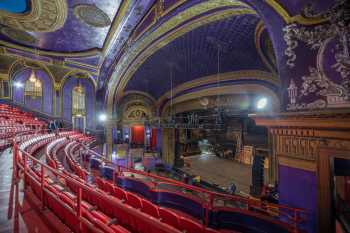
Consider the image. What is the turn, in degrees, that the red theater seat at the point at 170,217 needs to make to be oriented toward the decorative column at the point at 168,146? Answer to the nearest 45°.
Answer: approximately 45° to its left

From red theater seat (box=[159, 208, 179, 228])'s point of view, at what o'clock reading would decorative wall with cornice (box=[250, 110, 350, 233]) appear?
The decorative wall with cornice is roughly at 2 o'clock from the red theater seat.

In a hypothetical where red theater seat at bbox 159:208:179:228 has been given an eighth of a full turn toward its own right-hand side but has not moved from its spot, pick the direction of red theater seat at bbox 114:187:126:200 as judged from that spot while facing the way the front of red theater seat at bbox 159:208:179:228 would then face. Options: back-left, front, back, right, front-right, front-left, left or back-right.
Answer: back-left

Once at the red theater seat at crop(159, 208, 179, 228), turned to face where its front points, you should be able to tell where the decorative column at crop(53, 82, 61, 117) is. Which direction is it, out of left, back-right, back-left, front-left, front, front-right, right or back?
left

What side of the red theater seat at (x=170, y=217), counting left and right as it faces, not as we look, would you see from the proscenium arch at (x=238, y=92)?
front

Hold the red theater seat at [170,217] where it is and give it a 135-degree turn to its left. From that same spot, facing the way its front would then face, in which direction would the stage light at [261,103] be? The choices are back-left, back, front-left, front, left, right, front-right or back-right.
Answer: back-right

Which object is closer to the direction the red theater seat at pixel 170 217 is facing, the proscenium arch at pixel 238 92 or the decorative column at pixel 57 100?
the proscenium arch

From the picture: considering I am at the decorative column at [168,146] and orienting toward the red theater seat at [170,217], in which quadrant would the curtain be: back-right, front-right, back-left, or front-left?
back-right

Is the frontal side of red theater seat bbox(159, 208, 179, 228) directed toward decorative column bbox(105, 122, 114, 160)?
no

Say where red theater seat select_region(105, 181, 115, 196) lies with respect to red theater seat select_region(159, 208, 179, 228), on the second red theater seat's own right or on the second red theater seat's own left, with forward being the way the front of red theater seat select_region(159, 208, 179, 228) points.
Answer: on the second red theater seat's own left

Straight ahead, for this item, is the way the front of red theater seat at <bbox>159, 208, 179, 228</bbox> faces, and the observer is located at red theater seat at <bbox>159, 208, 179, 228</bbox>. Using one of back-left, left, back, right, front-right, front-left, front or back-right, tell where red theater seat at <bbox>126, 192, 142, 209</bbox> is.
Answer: left

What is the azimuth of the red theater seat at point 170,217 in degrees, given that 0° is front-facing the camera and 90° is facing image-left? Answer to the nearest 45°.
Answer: approximately 225°
